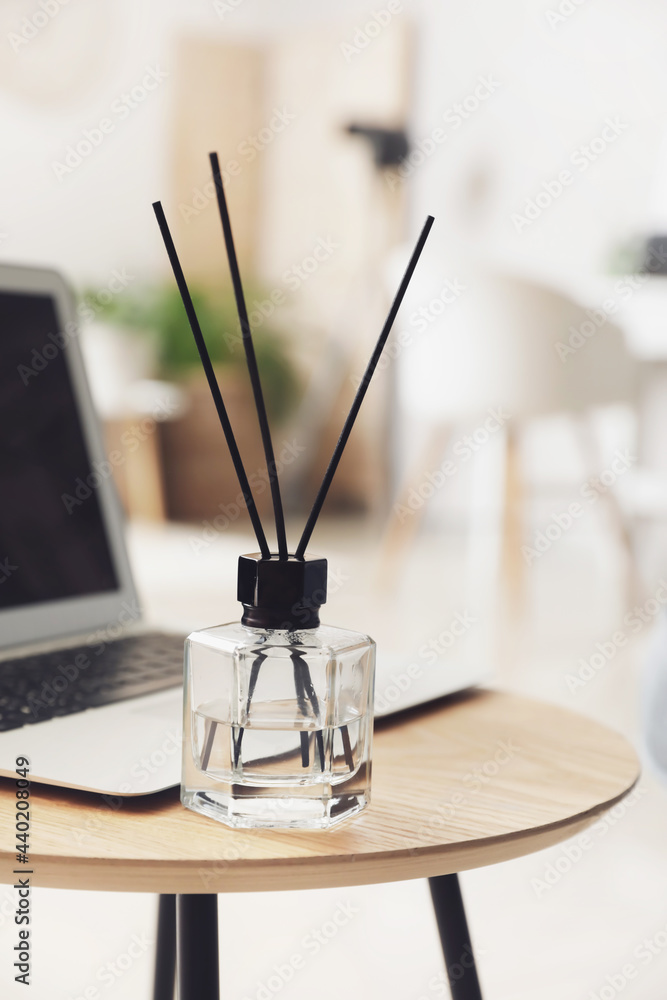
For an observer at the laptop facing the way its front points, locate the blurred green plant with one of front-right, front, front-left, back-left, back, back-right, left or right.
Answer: back-left

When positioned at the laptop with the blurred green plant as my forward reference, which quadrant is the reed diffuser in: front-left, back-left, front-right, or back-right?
back-right

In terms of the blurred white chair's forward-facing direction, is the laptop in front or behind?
behind

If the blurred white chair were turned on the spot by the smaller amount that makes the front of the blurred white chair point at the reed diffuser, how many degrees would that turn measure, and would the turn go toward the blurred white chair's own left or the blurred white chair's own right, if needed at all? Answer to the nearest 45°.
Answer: approximately 135° to the blurred white chair's own right

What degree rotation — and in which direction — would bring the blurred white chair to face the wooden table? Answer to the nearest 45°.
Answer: approximately 135° to its right

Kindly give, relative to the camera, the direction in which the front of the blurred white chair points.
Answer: facing away from the viewer and to the right of the viewer

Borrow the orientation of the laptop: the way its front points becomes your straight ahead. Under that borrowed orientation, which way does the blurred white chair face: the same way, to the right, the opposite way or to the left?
to the left

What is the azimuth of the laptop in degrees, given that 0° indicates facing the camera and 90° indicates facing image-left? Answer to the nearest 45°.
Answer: approximately 315°
